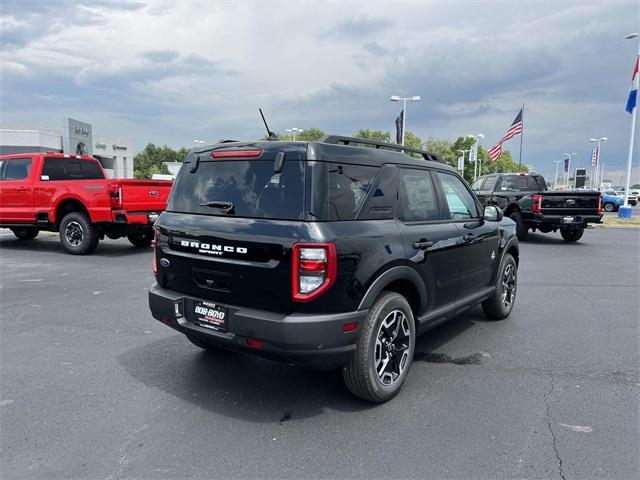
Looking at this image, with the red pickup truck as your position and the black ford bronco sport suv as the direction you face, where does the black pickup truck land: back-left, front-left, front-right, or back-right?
front-left

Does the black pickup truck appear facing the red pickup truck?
no

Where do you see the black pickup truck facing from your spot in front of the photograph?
facing away from the viewer and to the left of the viewer

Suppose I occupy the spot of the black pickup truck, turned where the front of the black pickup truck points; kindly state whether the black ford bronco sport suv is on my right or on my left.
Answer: on my left

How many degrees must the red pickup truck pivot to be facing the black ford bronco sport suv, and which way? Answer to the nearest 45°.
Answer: approximately 135° to its left

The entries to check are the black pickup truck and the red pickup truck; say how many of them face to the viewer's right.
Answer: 0

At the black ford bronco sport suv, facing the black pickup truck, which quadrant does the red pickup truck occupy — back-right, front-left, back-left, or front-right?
front-left

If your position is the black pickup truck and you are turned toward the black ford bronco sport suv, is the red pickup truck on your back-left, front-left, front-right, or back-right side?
front-right

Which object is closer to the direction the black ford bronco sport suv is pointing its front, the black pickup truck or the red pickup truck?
the black pickup truck

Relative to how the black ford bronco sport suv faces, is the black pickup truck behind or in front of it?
in front

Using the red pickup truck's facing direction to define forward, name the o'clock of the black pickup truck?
The black pickup truck is roughly at 5 o'clock from the red pickup truck.

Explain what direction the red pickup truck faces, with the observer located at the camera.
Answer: facing away from the viewer and to the left of the viewer

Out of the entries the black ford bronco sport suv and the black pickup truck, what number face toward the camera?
0

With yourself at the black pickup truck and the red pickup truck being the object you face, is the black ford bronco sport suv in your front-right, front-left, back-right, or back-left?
front-left

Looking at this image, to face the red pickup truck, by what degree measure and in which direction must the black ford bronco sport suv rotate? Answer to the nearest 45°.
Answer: approximately 90° to its left

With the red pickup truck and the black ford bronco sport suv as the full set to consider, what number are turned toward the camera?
0
